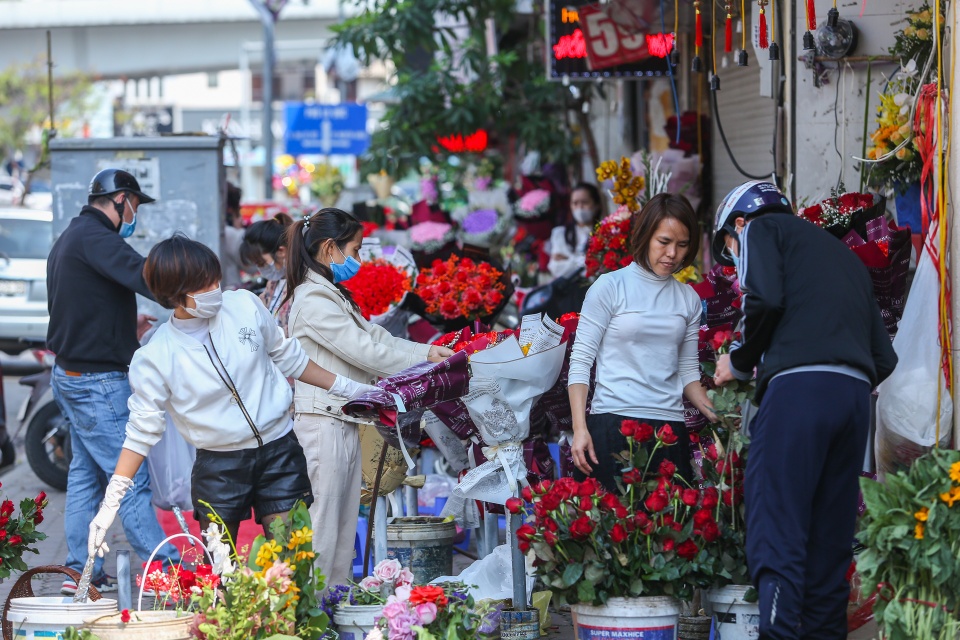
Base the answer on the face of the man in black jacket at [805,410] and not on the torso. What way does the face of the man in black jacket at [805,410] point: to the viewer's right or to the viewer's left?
to the viewer's left

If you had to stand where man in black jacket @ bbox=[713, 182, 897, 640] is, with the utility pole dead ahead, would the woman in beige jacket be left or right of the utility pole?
left

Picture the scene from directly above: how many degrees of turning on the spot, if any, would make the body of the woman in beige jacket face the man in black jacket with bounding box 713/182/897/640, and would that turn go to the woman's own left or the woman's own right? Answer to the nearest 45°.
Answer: approximately 45° to the woman's own right

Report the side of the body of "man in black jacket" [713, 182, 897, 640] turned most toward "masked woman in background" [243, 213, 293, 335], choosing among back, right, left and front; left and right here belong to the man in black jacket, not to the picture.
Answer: front

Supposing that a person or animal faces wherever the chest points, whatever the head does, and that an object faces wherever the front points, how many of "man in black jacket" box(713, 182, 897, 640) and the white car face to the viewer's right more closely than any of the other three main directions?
0

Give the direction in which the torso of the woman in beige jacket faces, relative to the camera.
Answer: to the viewer's right

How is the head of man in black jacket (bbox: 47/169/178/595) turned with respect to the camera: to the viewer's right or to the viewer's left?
to the viewer's right
